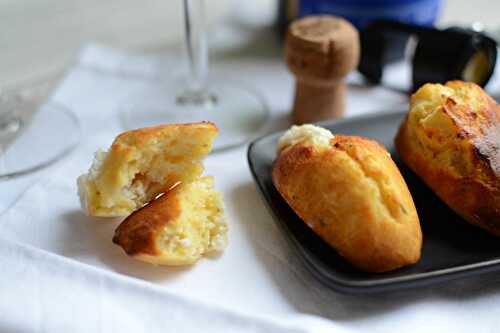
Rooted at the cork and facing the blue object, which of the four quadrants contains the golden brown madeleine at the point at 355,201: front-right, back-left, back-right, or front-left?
back-right
